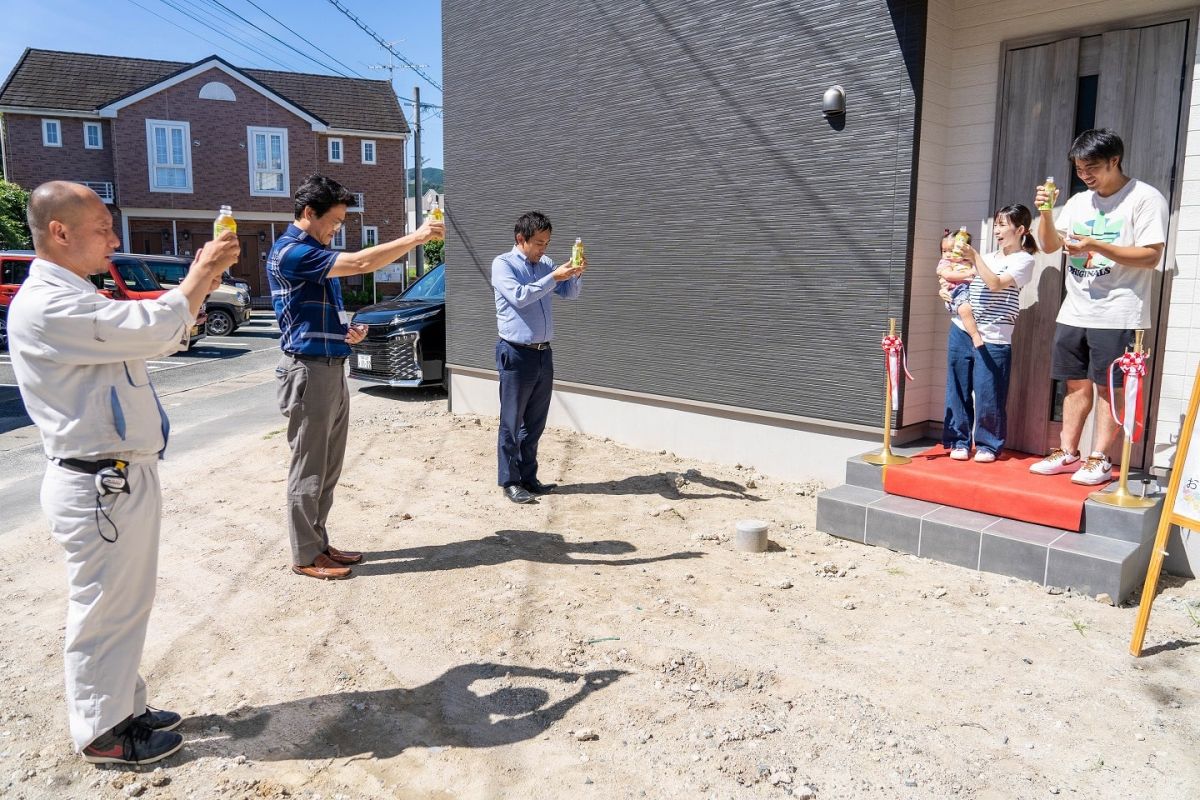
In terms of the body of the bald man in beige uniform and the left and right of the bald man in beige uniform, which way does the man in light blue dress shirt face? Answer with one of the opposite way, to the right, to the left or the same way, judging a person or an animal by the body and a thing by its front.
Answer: to the right

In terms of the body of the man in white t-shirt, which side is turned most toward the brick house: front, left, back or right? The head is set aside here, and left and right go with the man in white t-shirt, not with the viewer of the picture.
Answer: right

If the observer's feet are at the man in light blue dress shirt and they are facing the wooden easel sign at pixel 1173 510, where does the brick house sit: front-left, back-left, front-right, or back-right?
back-left

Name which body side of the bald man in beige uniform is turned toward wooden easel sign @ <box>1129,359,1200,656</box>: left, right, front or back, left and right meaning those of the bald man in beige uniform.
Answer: front

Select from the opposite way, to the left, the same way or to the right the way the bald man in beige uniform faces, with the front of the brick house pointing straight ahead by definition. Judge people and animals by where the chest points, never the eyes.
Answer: to the left

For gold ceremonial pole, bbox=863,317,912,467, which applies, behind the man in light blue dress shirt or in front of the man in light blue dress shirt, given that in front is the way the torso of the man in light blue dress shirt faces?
in front

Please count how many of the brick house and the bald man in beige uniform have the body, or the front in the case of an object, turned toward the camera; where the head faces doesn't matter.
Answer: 1

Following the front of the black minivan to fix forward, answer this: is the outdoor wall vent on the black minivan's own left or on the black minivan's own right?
on the black minivan's own left

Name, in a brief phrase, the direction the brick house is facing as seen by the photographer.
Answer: facing the viewer

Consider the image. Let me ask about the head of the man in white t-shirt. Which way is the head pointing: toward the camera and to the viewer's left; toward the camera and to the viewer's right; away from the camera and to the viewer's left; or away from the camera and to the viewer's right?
toward the camera and to the viewer's left

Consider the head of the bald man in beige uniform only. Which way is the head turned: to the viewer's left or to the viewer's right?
to the viewer's right

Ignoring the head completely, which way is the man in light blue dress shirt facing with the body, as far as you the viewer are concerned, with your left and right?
facing the viewer and to the right of the viewer

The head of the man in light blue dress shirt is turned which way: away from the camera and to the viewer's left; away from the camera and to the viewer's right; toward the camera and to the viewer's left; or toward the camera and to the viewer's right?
toward the camera and to the viewer's right

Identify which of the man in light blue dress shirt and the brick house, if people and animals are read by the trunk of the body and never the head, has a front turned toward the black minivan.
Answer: the brick house

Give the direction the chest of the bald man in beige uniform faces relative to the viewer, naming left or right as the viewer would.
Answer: facing to the right of the viewer

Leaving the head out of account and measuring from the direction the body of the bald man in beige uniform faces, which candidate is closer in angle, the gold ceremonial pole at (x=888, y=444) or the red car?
the gold ceremonial pole

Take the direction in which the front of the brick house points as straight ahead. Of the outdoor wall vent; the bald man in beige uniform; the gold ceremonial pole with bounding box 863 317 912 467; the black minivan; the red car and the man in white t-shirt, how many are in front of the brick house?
6
